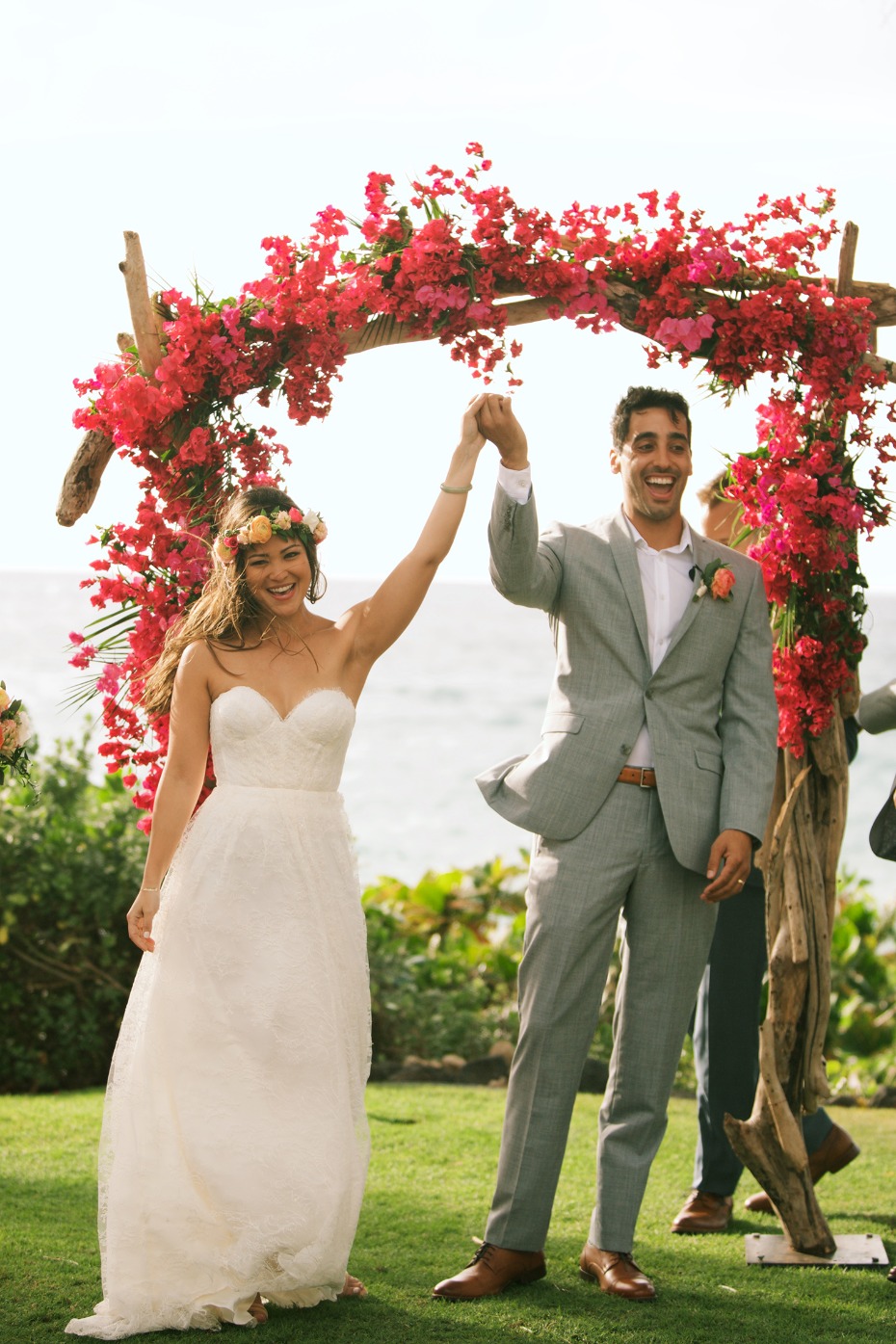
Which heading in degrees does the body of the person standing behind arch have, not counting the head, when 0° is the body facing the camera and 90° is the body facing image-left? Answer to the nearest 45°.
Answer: approximately 45°

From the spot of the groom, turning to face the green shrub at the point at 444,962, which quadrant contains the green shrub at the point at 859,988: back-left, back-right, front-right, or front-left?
front-right

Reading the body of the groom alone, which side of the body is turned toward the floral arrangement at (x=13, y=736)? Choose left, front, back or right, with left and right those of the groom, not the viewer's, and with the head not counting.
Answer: right

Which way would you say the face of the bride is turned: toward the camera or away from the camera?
toward the camera

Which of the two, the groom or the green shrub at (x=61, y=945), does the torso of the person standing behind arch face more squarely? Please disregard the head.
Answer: the groom

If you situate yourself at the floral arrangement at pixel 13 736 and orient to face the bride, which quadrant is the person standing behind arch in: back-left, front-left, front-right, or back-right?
front-left

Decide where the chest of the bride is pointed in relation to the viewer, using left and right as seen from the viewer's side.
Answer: facing the viewer

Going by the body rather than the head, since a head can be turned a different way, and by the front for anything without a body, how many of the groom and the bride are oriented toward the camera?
2

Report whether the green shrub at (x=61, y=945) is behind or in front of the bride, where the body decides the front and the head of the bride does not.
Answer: behind

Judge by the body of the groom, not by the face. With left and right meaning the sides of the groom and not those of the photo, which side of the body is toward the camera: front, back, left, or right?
front

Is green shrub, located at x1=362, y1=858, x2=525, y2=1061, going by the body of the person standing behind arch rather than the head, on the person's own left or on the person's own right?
on the person's own right

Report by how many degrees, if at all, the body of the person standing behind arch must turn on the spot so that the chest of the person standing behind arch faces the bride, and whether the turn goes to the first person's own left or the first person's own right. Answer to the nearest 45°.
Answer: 0° — they already face them

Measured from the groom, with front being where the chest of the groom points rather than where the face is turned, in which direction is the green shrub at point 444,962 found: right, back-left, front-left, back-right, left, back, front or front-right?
back
